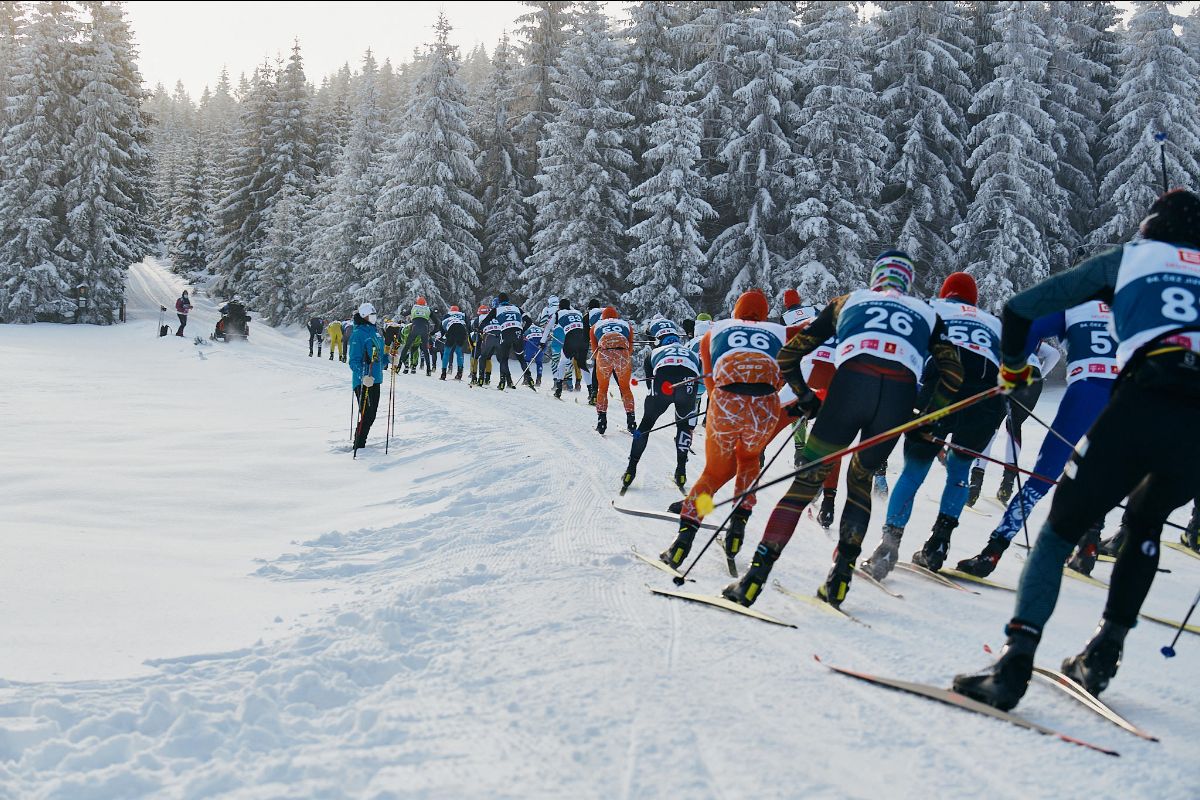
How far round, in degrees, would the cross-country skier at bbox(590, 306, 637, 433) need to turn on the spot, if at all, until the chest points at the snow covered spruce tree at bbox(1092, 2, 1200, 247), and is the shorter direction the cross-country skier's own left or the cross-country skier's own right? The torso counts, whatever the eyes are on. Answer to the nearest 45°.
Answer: approximately 45° to the cross-country skier's own right

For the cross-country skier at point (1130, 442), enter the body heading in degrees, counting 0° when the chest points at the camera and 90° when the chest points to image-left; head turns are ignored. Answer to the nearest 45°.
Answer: approximately 135°

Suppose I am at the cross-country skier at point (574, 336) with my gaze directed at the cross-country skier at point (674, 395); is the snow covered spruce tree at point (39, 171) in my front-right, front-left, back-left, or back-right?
back-right

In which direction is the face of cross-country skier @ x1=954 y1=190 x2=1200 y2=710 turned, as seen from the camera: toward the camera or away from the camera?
away from the camera

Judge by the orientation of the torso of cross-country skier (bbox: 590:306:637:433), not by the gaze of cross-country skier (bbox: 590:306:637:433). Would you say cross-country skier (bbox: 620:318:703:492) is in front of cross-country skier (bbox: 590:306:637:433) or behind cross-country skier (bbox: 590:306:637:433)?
behind

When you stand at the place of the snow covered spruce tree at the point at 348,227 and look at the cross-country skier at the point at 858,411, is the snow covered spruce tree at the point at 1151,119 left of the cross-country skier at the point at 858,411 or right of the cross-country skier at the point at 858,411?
left

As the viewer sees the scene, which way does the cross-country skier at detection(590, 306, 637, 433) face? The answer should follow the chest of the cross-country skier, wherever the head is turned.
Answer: away from the camera

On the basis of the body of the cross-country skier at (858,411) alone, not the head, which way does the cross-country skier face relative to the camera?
away from the camera

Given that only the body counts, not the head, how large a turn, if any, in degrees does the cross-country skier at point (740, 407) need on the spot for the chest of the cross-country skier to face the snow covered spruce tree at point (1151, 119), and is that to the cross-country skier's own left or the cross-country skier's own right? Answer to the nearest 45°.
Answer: approximately 45° to the cross-country skier's own right

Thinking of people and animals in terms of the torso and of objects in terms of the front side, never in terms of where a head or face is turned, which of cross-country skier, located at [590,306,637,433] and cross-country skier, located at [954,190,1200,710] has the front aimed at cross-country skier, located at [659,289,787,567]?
cross-country skier, located at [954,190,1200,710]
